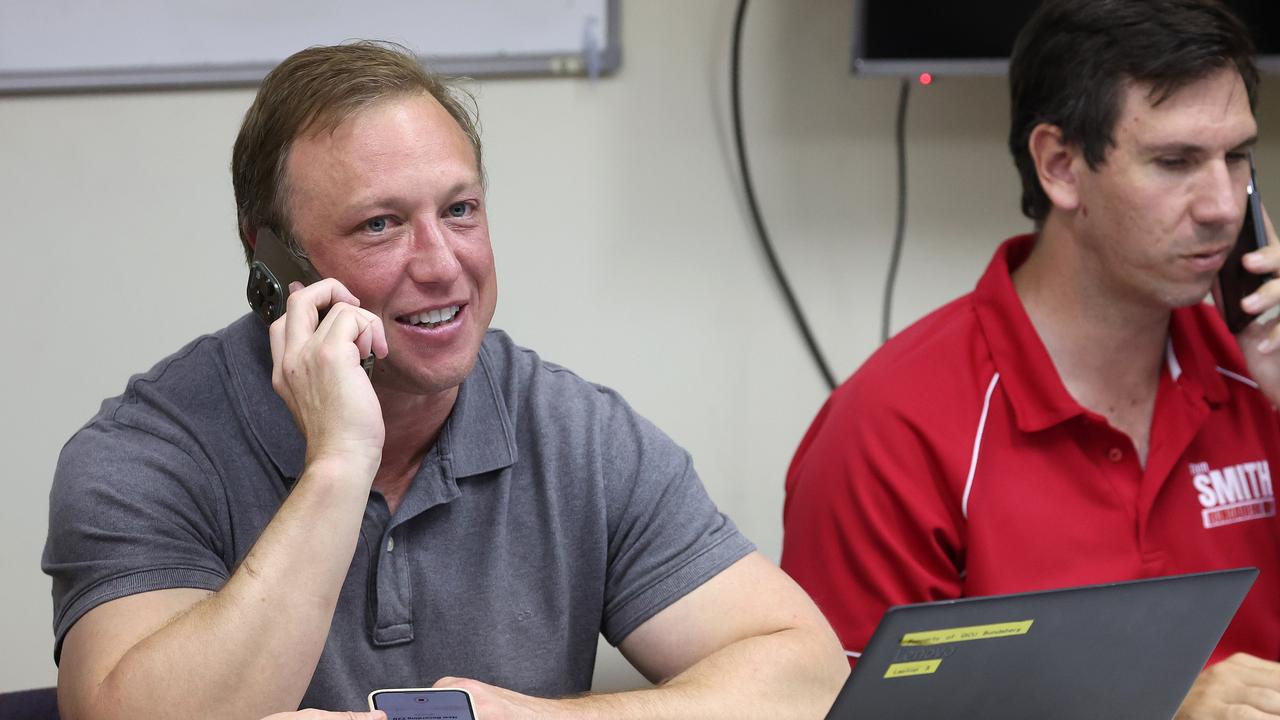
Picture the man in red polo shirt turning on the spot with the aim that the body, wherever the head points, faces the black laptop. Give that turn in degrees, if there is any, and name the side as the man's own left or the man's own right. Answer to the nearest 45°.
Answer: approximately 45° to the man's own right

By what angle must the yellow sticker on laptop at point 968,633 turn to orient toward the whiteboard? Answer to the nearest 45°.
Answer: approximately 135° to its right

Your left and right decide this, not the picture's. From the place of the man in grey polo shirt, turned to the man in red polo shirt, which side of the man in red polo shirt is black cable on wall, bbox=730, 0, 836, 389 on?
left

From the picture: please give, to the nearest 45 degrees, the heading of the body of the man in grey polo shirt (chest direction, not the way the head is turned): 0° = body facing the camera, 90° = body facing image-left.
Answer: approximately 0°

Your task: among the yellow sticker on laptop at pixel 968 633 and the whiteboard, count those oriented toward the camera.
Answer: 2

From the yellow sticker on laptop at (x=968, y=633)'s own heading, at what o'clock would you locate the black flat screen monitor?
The black flat screen monitor is roughly at 6 o'clock from the yellow sticker on laptop.

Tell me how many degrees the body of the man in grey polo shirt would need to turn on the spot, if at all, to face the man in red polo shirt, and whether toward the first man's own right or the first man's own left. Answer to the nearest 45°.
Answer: approximately 90° to the first man's own left

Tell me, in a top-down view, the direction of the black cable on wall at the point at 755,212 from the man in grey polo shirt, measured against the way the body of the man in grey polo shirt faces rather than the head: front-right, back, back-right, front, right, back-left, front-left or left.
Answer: back-left

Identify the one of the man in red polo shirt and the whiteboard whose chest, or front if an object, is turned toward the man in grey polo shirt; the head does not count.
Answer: the whiteboard

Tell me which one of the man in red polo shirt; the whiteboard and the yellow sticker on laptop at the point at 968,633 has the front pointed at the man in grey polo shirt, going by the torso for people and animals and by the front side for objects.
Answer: the whiteboard
